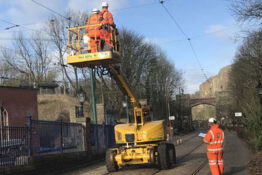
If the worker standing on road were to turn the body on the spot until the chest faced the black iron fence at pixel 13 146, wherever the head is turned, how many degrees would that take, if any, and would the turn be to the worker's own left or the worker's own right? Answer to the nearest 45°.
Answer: approximately 45° to the worker's own left

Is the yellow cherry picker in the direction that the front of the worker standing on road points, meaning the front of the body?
yes

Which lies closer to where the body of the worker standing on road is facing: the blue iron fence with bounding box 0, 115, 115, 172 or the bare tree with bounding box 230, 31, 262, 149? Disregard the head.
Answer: the blue iron fence

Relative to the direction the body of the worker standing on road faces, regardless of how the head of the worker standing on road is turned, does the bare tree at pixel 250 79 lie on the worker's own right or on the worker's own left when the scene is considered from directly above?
on the worker's own right

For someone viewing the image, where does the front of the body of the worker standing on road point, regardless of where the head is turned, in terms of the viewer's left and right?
facing away from the viewer and to the left of the viewer
